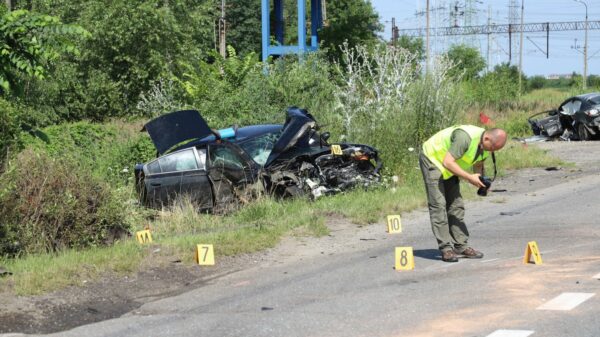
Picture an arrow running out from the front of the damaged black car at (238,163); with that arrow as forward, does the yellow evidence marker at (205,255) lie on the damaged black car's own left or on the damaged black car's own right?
on the damaged black car's own right

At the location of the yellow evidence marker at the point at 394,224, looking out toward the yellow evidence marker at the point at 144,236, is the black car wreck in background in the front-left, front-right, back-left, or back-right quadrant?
back-right

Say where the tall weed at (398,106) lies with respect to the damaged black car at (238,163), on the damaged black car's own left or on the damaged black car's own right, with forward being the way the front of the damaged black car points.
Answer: on the damaged black car's own left

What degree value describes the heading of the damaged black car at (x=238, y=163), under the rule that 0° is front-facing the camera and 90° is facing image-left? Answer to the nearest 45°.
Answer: approximately 270°

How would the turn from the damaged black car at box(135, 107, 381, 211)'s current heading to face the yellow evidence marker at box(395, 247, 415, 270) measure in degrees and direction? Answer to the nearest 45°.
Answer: approximately 90° to its right

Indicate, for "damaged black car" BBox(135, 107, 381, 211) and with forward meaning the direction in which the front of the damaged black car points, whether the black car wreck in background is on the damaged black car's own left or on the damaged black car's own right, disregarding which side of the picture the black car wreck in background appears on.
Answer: on the damaged black car's own left

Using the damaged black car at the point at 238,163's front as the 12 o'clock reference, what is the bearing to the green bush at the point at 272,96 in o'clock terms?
The green bush is roughly at 9 o'clock from the damaged black car.

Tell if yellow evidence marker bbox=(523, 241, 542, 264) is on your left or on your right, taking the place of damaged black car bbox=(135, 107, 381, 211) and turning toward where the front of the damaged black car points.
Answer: on your right

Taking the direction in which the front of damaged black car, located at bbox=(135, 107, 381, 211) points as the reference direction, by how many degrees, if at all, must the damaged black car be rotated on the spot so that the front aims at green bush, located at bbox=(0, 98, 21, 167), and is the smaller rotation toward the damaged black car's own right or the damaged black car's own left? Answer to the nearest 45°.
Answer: approximately 135° to the damaged black car's own right

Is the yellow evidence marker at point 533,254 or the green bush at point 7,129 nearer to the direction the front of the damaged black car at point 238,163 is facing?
the yellow evidence marker
